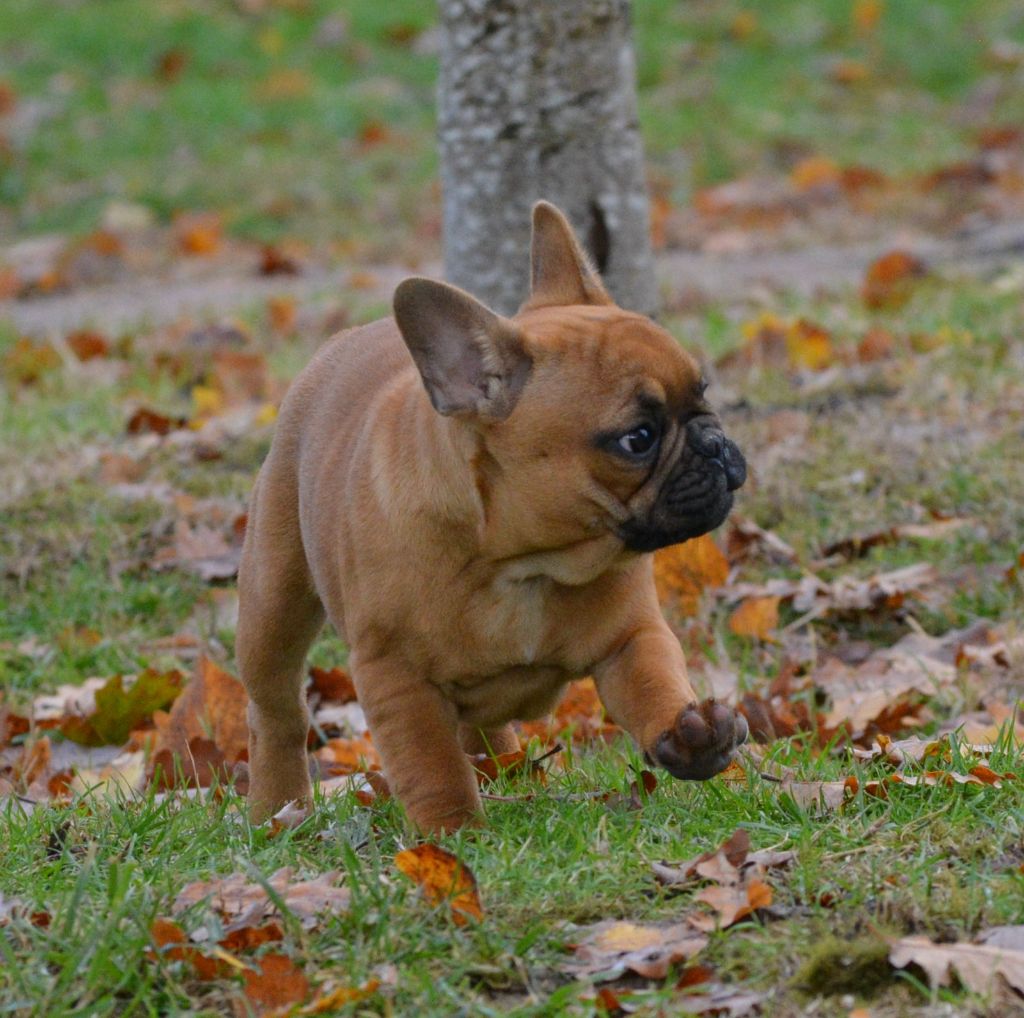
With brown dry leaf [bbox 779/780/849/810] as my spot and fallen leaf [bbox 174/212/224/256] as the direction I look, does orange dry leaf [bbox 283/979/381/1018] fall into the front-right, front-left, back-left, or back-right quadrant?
back-left

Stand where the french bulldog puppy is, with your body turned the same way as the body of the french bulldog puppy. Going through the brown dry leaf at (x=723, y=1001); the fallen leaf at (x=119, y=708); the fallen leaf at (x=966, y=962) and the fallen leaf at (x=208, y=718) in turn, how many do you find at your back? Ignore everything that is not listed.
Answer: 2

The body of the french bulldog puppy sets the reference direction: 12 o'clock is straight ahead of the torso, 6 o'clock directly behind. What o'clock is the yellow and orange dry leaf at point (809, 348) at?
The yellow and orange dry leaf is roughly at 8 o'clock from the french bulldog puppy.

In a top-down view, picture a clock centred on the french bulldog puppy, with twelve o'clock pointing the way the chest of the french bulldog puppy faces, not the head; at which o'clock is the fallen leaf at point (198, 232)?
The fallen leaf is roughly at 7 o'clock from the french bulldog puppy.

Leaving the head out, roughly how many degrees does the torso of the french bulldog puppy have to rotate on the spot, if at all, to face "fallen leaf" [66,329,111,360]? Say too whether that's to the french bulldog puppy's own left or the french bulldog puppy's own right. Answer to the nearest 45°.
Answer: approximately 135° to the french bulldog puppy's own left

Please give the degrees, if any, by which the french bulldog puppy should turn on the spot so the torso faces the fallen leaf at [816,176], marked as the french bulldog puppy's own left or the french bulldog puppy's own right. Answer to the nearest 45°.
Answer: approximately 135° to the french bulldog puppy's own left

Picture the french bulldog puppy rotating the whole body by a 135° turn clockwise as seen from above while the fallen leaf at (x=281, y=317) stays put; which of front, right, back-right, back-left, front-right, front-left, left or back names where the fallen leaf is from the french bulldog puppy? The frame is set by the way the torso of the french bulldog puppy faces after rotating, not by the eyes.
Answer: right

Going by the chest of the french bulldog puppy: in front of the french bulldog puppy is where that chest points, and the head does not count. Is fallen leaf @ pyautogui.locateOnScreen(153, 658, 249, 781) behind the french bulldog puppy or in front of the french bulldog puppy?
behind

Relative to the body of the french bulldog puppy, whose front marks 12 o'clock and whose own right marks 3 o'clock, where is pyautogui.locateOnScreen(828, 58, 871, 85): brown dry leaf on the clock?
The brown dry leaf is roughly at 8 o'clock from the french bulldog puppy.

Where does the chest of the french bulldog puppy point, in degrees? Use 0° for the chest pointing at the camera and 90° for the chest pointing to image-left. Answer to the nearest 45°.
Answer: approximately 315°

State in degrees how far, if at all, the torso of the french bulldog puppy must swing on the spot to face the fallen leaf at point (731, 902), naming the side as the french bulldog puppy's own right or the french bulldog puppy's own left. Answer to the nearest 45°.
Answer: approximately 45° to the french bulldog puppy's own right

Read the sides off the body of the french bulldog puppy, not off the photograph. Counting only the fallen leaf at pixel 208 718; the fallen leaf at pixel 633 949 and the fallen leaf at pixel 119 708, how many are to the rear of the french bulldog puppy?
2

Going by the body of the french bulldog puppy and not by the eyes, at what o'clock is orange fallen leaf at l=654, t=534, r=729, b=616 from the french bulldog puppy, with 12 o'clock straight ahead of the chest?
The orange fallen leaf is roughly at 8 o'clock from the french bulldog puppy.

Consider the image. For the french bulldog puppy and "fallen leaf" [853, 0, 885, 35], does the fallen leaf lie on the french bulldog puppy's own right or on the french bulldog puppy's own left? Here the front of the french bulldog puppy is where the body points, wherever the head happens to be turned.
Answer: on the french bulldog puppy's own left

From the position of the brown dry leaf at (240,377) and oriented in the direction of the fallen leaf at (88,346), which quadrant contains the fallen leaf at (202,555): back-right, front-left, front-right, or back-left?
back-left

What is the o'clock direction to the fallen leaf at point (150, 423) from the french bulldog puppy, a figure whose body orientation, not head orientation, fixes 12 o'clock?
The fallen leaf is roughly at 7 o'clock from the french bulldog puppy.
